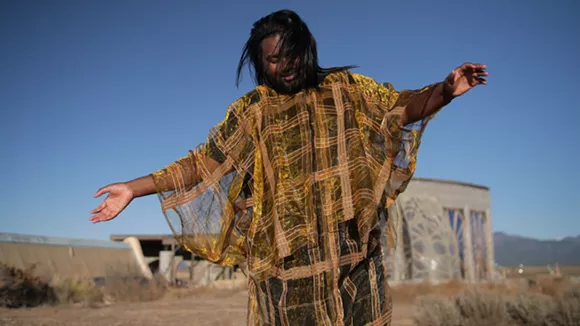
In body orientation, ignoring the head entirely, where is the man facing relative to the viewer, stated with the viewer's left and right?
facing the viewer

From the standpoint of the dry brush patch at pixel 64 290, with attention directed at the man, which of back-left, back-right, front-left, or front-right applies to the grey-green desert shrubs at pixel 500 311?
front-left

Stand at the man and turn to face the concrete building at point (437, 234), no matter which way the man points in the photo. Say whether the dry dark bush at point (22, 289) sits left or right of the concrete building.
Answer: left

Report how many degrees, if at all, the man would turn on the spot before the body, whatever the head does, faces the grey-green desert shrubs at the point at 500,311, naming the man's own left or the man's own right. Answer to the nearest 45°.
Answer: approximately 135° to the man's own left

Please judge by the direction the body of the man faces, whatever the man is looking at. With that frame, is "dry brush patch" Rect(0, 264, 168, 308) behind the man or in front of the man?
behind

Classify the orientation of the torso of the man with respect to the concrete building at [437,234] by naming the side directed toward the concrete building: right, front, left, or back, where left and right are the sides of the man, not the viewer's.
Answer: back

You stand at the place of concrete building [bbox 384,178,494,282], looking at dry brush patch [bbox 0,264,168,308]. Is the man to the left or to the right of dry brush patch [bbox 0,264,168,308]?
left

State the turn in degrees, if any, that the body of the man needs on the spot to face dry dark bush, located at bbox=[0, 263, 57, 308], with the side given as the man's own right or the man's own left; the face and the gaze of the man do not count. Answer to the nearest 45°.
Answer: approximately 135° to the man's own right
